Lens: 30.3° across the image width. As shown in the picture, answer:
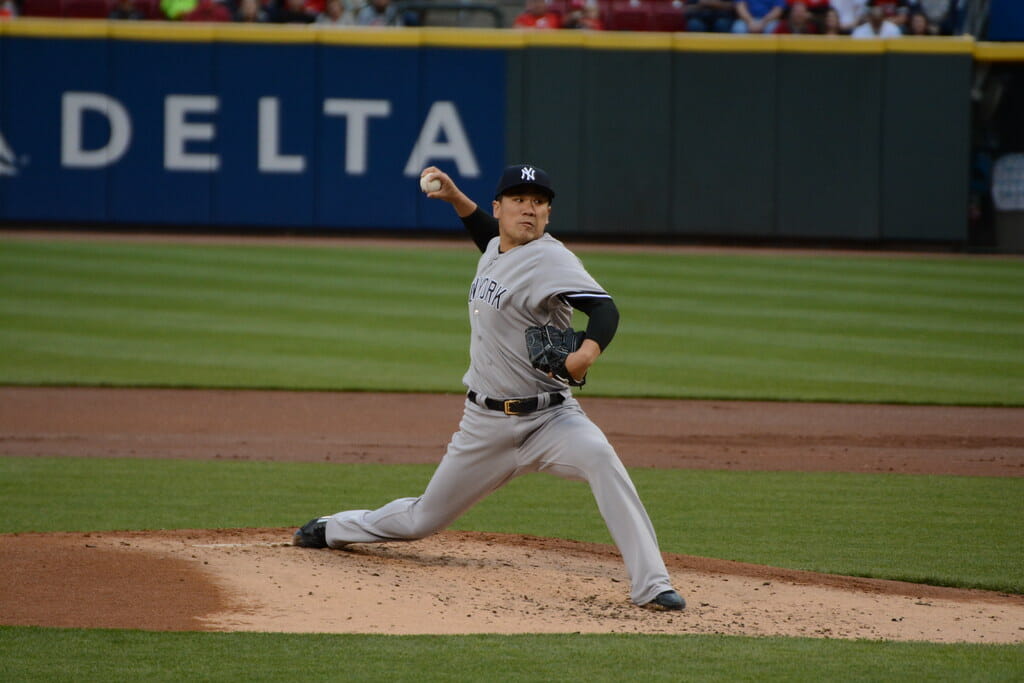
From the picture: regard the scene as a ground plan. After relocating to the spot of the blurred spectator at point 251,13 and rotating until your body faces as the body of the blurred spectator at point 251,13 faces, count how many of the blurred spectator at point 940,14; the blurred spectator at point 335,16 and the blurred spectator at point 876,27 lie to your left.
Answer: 3

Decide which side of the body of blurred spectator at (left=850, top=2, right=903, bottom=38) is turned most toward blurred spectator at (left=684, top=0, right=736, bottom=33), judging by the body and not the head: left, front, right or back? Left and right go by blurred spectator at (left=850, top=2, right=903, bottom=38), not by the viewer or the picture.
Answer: right

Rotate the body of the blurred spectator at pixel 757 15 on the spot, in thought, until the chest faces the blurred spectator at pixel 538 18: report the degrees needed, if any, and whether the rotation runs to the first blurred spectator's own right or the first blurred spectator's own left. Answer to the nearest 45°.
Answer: approximately 90° to the first blurred spectator's own right

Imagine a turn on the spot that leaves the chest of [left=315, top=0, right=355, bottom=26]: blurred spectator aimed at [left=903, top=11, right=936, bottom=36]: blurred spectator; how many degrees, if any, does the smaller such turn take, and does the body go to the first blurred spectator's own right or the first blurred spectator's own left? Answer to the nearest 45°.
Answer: approximately 90° to the first blurred spectator's own left

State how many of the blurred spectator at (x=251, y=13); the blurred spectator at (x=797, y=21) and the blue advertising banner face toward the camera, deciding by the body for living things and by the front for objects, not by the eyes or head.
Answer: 3

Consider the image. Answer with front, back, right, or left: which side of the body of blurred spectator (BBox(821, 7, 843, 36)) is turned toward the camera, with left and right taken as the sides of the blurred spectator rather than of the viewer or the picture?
front

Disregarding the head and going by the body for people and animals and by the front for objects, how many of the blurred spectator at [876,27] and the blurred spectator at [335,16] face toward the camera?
2

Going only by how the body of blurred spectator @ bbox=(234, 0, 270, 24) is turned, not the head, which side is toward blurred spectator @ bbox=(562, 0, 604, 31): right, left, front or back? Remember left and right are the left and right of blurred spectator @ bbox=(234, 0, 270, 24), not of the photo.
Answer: left

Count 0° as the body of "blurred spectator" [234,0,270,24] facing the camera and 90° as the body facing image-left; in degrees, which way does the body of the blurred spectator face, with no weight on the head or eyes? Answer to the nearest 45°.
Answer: approximately 0°

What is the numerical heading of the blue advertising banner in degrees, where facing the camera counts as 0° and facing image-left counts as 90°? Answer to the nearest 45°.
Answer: approximately 0°

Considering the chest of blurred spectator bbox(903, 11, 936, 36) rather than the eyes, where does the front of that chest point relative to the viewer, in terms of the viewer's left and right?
facing the viewer
